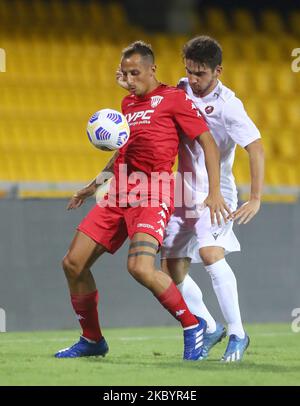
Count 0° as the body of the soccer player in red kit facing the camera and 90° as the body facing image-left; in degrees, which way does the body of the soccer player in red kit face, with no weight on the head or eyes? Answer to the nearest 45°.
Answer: approximately 45°

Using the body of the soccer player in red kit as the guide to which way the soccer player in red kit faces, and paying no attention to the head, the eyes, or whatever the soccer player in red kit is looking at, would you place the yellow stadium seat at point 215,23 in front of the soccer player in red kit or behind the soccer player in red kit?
behind

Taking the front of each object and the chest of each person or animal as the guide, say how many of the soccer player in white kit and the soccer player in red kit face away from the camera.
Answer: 0

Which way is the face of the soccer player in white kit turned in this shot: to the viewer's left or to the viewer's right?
to the viewer's left

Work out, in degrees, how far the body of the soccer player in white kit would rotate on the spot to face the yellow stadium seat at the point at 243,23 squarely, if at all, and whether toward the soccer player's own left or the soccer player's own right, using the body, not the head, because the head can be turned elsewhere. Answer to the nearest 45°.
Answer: approximately 135° to the soccer player's own right

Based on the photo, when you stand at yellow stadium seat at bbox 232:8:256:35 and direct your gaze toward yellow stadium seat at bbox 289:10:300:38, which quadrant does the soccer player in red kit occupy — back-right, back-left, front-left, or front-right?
back-right

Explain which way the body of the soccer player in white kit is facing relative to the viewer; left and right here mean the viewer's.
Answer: facing the viewer and to the left of the viewer

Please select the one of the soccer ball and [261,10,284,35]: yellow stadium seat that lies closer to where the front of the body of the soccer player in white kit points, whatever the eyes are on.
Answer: the soccer ball

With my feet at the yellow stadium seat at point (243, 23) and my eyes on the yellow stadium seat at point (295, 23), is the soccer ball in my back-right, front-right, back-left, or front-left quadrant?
back-right

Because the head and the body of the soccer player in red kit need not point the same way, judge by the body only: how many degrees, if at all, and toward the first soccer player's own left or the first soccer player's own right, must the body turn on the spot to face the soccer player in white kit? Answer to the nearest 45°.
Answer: approximately 135° to the first soccer player's own left
